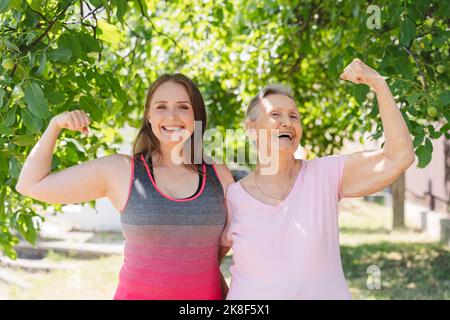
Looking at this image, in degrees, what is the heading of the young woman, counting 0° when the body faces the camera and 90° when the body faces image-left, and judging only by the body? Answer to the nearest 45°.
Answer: approximately 0°

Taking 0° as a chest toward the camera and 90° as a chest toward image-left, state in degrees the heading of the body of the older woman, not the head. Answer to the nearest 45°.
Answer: approximately 0°

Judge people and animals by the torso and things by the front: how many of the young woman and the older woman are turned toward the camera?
2
